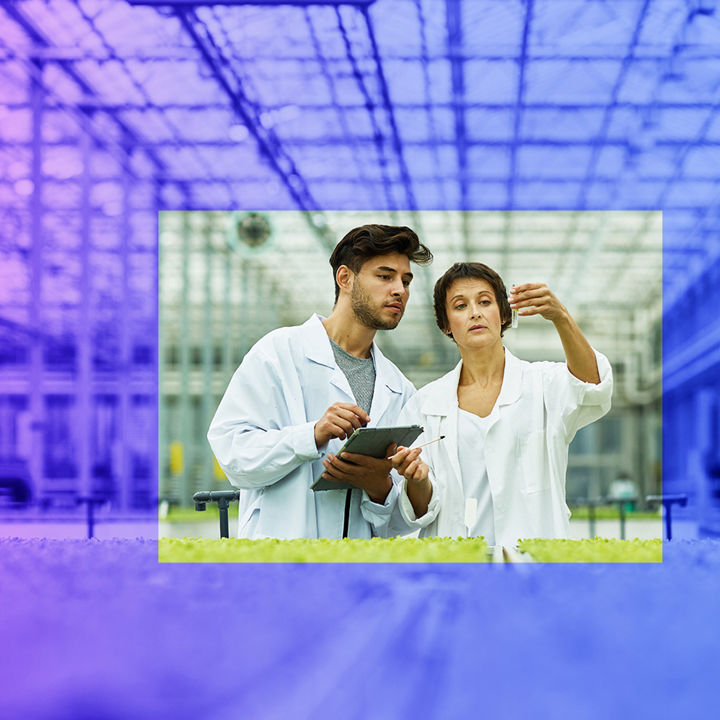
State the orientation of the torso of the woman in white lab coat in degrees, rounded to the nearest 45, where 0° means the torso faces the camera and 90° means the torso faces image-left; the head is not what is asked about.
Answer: approximately 0°

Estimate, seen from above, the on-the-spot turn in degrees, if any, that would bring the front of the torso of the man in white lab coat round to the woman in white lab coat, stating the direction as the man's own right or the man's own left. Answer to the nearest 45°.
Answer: approximately 45° to the man's own left

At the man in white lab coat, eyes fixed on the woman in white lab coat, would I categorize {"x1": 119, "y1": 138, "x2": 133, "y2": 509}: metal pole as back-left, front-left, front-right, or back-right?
back-left

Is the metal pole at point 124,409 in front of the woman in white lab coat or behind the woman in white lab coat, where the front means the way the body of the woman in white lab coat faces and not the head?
behind

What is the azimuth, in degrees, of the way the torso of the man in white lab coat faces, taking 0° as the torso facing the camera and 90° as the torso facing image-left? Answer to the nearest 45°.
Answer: approximately 315°

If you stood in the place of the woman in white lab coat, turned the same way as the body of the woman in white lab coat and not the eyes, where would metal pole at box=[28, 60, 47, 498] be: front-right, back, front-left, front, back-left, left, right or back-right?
back-right

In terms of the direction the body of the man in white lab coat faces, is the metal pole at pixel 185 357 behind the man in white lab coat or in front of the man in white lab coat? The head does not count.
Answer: behind
